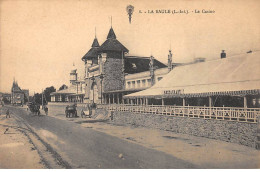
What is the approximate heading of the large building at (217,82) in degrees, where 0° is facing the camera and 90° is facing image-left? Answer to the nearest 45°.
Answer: approximately 45°

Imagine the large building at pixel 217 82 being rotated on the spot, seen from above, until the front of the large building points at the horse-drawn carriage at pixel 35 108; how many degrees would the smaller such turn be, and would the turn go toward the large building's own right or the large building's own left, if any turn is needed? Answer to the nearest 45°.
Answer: approximately 90° to the large building's own right
